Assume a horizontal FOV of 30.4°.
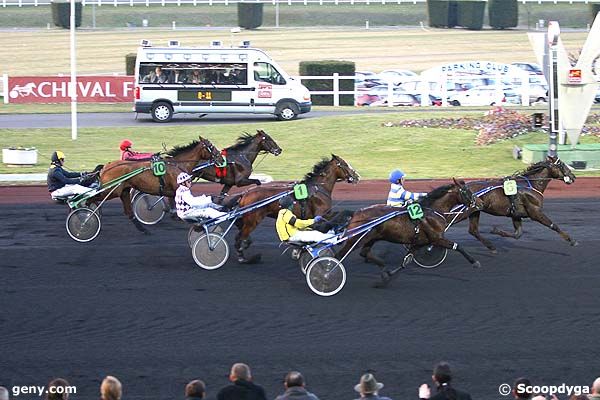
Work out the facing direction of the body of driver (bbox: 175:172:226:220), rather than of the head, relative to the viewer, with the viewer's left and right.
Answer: facing to the right of the viewer

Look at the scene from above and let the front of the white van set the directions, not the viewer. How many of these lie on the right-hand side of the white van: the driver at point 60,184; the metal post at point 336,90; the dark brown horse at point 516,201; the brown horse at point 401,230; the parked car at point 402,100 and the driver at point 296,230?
4

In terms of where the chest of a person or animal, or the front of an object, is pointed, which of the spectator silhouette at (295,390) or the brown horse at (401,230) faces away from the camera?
the spectator silhouette

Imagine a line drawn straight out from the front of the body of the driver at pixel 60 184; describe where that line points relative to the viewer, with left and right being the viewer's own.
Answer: facing to the right of the viewer

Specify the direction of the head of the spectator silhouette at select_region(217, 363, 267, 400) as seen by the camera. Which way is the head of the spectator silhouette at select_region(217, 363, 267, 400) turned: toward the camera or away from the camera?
away from the camera

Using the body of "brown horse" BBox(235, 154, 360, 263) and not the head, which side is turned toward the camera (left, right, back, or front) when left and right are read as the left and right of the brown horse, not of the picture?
right

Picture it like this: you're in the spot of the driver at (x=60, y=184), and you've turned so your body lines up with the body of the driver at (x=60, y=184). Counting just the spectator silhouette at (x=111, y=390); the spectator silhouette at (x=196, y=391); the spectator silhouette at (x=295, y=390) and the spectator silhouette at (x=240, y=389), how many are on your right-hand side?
4

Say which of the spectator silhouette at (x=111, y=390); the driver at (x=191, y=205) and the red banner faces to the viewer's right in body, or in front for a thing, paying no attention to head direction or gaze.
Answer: the driver

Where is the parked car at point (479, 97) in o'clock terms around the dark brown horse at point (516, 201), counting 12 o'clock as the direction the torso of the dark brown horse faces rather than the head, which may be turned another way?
The parked car is roughly at 9 o'clock from the dark brown horse.

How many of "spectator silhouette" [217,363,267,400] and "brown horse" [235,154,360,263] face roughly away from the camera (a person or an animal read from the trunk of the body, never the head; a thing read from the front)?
1

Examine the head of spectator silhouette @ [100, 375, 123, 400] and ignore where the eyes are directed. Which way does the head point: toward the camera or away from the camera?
away from the camera

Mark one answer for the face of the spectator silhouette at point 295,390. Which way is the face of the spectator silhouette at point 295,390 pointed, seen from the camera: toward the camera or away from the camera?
away from the camera

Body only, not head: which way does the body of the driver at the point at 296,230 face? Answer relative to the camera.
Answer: to the viewer's right

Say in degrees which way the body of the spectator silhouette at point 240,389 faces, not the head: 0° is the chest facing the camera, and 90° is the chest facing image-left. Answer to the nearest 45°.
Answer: approximately 180°

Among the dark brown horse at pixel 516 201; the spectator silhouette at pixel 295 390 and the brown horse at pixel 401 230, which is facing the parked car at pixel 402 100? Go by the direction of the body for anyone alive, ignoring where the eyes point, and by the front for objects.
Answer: the spectator silhouette

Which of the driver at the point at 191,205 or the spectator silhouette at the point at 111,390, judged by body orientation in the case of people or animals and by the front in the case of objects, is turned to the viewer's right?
the driver
